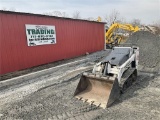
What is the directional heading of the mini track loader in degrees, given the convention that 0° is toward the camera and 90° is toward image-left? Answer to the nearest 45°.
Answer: approximately 45°

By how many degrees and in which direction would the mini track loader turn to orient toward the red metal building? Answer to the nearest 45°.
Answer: approximately 90° to its right
